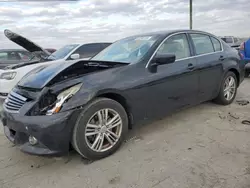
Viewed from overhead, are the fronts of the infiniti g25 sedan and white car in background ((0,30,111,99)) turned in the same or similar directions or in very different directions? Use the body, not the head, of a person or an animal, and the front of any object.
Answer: same or similar directions

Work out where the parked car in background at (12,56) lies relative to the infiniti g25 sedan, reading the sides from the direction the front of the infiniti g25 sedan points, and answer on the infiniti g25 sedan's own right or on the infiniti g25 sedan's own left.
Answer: on the infiniti g25 sedan's own right

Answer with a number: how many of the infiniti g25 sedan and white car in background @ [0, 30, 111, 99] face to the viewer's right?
0

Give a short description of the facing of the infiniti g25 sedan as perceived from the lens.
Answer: facing the viewer and to the left of the viewer

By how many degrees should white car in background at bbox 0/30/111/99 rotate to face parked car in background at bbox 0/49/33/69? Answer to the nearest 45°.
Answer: approximately 90° to its right
